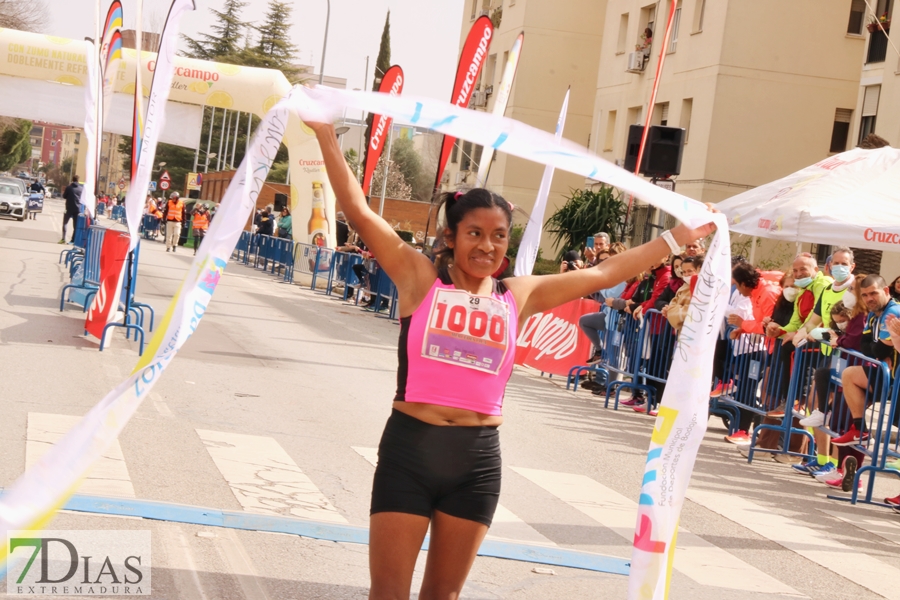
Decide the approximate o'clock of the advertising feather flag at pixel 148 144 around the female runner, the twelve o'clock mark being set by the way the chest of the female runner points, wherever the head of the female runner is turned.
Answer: The advertising feather flag is roughly at 5 o'clock from the female runner.

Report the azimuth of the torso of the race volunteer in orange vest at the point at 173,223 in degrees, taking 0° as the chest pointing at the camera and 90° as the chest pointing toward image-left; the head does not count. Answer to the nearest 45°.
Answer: approximately 0°

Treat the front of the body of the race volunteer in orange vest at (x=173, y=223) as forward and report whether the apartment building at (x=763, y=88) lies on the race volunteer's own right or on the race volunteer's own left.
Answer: on the race volunteer's own left

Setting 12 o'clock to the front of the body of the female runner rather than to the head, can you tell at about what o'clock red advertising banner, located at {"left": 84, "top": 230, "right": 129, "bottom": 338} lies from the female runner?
The red advertising banner is roughly at 5 o'clock from the female runner.

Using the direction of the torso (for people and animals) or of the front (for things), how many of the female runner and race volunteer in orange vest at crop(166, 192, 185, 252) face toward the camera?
2

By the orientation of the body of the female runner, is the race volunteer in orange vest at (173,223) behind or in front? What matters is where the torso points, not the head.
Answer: behind

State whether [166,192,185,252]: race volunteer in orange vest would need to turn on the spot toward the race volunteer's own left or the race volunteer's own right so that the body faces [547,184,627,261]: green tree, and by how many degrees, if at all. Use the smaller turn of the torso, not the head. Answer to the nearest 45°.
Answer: approximately 45° to the race volunteer's own left

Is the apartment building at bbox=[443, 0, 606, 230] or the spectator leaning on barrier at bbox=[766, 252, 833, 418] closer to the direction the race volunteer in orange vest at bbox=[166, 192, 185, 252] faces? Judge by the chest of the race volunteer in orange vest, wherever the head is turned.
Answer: the spectator leaning on barrier

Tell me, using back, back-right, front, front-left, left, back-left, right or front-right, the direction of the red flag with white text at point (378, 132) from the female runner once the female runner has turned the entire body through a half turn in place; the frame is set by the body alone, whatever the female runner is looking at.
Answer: front

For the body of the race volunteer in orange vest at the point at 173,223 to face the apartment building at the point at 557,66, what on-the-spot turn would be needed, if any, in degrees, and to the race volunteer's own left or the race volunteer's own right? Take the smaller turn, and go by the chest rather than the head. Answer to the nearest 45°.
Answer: approximately 135° to the race volunteer's own left
